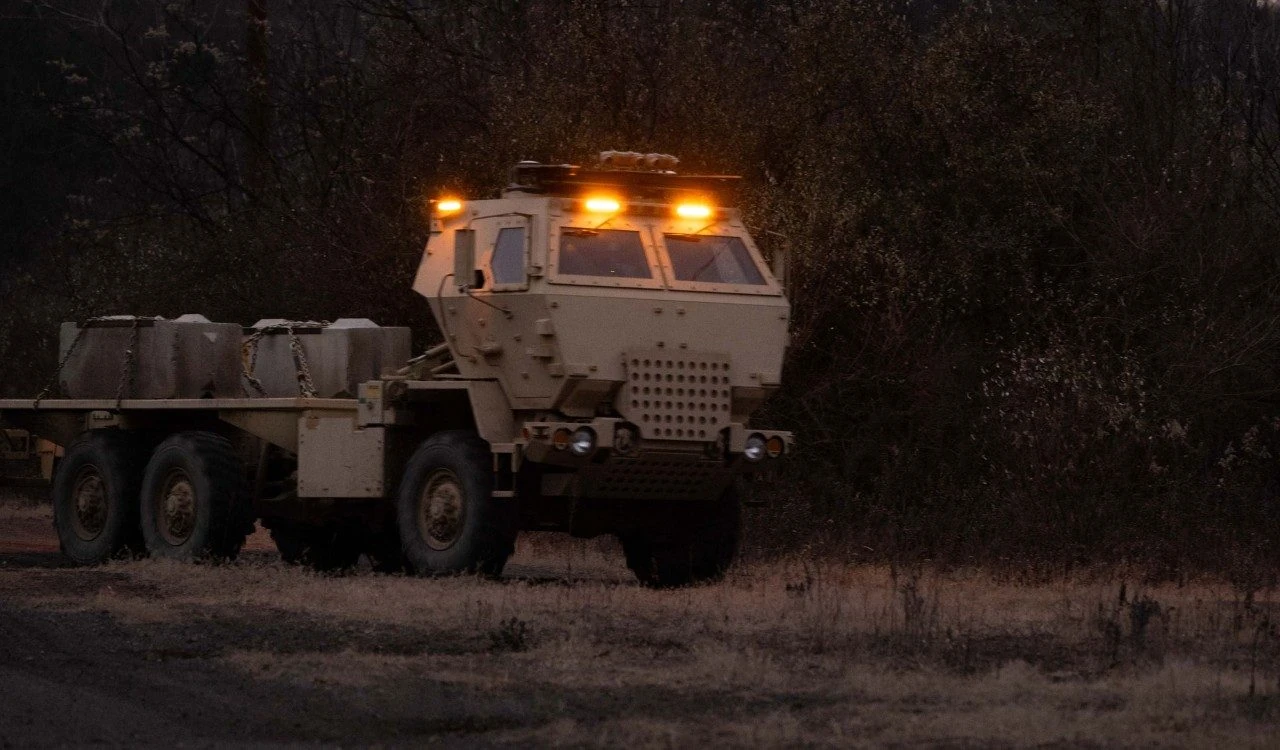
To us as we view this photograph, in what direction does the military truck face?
facing the viewer and to the right of the viewer

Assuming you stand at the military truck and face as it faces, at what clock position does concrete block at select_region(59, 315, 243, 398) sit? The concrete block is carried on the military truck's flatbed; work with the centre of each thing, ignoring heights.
The concrete block is roughly at 6 o'clock from the military truck.
